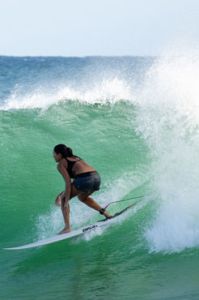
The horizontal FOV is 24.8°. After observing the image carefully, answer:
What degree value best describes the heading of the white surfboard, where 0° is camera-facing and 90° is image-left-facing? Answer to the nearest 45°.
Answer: approximately 90°
